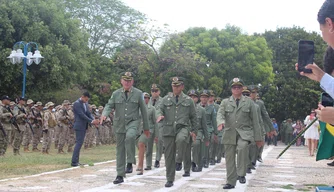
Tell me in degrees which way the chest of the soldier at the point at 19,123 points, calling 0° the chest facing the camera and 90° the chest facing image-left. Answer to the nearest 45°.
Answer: approximately 315°

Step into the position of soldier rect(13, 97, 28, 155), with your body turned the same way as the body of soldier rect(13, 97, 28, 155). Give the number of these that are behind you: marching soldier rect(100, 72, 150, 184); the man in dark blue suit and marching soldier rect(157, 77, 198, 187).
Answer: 0

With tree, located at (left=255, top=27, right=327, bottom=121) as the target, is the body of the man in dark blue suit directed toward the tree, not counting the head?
no

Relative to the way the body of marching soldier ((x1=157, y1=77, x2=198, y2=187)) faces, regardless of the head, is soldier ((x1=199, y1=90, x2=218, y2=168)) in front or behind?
behind

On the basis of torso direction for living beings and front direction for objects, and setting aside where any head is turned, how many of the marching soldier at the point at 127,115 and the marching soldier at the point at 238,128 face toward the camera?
2

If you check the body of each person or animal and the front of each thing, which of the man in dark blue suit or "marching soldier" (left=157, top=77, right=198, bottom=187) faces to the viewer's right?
the man in dark blue suit

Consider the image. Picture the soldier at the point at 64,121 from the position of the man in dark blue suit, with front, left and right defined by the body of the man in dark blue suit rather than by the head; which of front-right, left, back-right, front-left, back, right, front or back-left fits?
left

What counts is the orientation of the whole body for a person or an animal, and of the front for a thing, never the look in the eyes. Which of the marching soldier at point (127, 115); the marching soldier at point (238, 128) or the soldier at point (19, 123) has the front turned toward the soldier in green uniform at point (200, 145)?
the soldier

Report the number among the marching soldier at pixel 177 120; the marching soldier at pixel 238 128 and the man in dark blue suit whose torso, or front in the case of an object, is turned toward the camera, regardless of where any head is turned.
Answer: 2

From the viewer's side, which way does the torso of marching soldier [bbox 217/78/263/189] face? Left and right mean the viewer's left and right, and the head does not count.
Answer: facing the viewer

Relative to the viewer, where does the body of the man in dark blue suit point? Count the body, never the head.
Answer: to the viewer's right

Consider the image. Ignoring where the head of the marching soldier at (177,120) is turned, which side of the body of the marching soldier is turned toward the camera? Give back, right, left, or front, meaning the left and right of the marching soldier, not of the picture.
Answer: front

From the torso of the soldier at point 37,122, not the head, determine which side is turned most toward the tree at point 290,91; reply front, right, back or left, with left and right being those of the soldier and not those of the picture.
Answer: left

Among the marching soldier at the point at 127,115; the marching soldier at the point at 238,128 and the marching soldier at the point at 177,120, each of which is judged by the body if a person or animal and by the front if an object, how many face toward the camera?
3

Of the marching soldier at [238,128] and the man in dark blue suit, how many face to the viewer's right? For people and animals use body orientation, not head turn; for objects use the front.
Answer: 1

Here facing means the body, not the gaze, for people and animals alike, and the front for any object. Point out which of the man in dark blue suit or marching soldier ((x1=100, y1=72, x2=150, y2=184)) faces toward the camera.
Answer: the marching soldier
